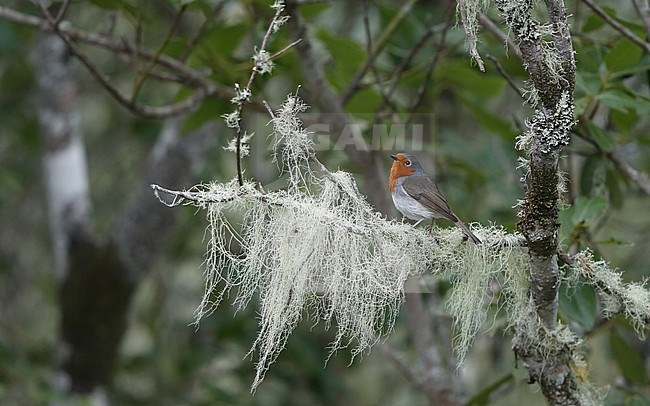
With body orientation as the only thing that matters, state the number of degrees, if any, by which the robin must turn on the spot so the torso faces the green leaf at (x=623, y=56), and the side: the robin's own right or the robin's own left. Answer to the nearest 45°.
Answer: approximately 180°

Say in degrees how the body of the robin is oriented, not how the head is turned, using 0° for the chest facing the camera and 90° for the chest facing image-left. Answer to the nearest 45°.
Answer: approximately 90°

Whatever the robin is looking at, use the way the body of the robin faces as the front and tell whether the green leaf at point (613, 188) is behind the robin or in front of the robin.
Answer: behind

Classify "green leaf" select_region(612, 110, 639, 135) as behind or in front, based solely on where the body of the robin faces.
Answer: behind

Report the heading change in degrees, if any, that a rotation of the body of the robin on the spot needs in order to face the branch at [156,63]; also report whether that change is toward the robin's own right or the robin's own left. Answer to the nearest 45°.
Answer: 0° — it already faces it

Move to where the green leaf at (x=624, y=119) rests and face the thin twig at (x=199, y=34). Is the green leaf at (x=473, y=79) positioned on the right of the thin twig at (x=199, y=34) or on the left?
right

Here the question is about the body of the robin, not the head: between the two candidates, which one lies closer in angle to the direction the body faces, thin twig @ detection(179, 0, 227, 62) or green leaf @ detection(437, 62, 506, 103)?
the thin twig

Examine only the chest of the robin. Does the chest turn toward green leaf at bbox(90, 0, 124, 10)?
no

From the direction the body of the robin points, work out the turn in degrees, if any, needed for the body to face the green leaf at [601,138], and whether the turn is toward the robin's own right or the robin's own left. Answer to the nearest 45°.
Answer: approximately 180°
